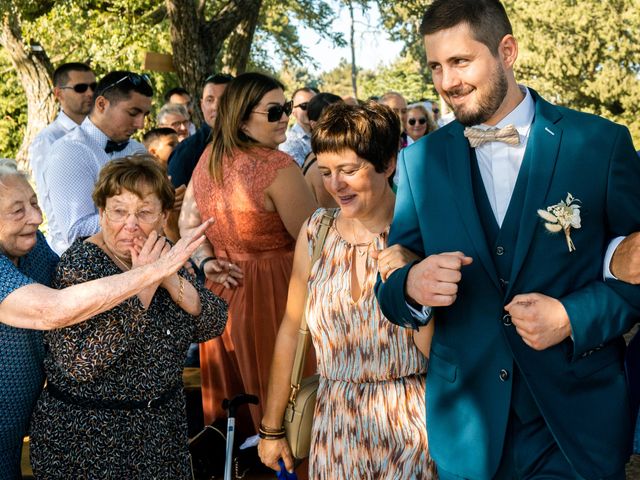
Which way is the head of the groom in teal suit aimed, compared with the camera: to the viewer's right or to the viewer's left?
to the viewer's left

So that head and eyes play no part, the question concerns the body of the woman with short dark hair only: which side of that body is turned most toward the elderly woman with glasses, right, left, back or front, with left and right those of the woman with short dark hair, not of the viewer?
right

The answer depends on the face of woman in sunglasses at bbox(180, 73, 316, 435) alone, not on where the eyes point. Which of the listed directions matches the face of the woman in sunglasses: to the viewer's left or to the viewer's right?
to the viewer's right

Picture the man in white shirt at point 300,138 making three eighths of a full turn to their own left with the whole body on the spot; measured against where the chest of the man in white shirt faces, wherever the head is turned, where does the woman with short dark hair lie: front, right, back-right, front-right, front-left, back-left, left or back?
back

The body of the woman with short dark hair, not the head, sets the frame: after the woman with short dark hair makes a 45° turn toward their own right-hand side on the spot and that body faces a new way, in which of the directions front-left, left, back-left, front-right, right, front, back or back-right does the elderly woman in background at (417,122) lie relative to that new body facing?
back-right

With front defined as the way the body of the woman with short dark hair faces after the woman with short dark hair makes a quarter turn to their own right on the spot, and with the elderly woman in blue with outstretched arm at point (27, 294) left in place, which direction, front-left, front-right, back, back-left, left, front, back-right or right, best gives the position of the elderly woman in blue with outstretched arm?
front

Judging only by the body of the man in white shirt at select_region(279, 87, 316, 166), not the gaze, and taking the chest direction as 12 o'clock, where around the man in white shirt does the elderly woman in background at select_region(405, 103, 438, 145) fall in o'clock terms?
The elderly woman in background is roughly at 9 o'clock from the man in white shirt.

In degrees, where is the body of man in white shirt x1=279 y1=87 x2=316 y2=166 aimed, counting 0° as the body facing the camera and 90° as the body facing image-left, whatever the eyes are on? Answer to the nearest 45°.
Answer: approximately 315°

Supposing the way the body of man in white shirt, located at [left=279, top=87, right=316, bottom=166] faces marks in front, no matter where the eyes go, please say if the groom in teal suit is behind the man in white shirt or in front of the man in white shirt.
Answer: in front

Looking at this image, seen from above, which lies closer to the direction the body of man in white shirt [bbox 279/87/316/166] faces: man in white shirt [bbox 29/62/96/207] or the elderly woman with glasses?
the elderly woman with glasses

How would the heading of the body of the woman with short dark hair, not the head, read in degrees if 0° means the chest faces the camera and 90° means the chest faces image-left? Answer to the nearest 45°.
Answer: approximately 0°

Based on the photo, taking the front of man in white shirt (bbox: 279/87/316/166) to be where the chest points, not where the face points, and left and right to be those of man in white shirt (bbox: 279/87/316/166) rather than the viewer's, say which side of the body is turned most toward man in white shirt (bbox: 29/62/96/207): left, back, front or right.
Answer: right

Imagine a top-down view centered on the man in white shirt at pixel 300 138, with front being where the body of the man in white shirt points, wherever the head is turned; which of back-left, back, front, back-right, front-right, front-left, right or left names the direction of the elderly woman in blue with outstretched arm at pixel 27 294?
front-right
